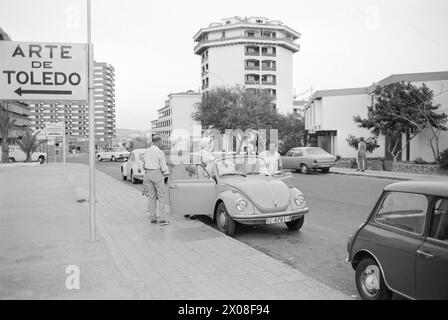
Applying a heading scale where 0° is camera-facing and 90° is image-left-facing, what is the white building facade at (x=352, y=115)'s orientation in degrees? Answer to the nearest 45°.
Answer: approximately 45°

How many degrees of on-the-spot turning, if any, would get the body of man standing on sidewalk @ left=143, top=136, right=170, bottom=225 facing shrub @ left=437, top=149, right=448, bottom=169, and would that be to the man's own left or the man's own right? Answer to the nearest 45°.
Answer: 0° — they already face it

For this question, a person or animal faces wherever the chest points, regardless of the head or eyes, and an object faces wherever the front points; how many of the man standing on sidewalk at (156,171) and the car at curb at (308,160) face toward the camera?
0

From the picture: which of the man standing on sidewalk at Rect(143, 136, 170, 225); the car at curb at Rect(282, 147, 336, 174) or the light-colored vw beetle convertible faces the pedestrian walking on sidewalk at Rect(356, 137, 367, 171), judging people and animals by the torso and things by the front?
the man standing on sidewalk

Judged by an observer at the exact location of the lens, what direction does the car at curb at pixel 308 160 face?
facing away from the viewer and to the left of the viewer

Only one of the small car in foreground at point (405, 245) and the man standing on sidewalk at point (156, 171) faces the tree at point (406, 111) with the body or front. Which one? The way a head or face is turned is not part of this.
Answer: the man standing on sidewalk

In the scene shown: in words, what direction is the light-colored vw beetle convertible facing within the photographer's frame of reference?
facing the viewer and to the right of the viewer

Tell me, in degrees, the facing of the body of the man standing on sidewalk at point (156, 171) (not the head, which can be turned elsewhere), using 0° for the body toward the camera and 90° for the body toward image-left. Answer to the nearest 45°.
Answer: approximately 225°

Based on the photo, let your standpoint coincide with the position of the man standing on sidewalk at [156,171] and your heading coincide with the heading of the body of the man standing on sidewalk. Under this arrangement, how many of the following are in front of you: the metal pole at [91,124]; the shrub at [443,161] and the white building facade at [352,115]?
2

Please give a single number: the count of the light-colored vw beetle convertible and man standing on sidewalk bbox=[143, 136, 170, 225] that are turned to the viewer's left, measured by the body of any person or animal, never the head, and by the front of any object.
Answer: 0

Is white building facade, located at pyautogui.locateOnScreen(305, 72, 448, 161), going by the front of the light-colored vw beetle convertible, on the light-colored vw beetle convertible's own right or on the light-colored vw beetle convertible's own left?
on the light-colored vw beetle convertible's own left

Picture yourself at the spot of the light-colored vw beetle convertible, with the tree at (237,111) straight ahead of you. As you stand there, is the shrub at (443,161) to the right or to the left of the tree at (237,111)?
right
